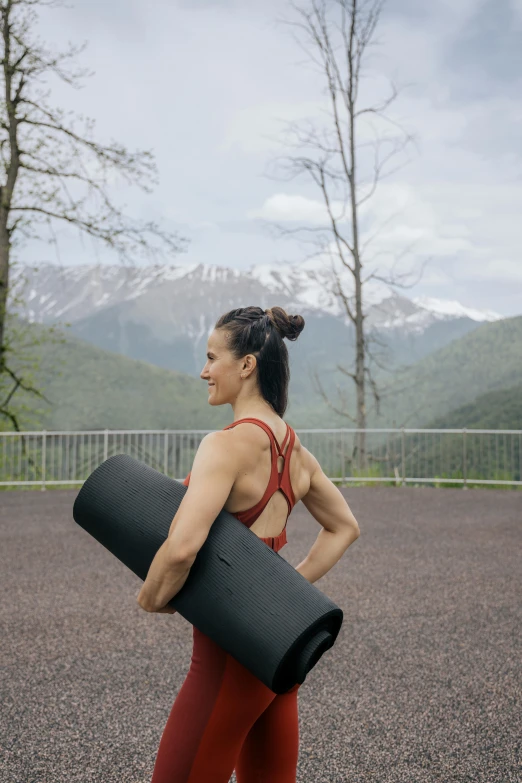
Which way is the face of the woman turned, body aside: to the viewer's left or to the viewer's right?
to the viewer's left

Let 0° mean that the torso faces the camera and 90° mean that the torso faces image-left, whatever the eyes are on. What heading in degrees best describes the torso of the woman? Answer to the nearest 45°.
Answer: approximately 135°

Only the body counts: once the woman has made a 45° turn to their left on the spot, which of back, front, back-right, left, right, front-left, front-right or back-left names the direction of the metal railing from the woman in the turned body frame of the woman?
right
